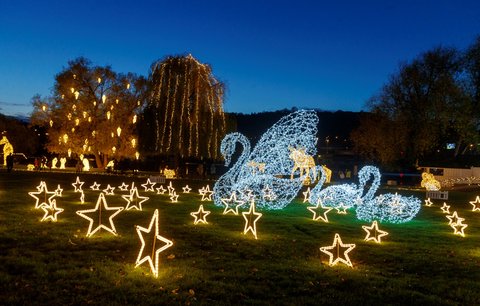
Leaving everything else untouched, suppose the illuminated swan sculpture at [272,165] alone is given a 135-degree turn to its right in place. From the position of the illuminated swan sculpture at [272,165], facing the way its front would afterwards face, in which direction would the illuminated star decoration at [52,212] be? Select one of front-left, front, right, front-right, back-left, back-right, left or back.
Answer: back

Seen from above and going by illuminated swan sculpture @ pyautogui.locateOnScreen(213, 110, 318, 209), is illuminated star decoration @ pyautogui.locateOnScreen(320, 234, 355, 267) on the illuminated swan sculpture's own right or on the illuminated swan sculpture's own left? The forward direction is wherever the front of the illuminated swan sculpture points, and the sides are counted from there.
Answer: on the illuminated swan sculpture's own left

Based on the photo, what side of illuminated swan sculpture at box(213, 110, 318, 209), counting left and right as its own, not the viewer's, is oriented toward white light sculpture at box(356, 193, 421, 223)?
back

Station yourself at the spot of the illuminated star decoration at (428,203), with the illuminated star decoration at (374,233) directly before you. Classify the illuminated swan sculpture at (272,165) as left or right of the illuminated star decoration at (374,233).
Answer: right

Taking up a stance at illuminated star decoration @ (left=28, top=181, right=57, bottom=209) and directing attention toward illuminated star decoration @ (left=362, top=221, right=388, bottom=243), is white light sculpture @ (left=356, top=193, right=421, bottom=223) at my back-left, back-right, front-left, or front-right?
front-left

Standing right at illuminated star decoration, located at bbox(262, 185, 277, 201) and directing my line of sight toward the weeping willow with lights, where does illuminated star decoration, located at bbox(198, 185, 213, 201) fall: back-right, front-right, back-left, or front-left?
front-left

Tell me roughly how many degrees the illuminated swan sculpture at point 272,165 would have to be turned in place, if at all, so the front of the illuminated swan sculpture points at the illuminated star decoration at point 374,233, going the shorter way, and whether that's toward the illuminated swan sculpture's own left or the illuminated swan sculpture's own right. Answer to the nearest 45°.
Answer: approximately 135° to the illuminated swan sculpture's own left

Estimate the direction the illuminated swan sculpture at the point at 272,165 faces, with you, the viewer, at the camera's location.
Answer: facing to the left of the viewer

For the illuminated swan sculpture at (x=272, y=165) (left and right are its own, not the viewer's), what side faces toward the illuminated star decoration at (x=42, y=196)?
front

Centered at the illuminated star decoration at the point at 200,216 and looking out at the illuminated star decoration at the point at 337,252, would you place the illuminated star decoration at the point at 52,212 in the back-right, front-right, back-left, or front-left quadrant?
back-right

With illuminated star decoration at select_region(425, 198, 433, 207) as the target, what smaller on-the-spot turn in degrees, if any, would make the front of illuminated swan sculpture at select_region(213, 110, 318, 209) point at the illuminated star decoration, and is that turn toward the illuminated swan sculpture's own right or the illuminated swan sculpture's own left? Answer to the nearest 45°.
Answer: approximately 135° to the illuminated swan sculpture's own right

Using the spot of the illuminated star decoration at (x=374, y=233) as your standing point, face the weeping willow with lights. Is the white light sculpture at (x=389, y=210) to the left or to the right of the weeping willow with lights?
right

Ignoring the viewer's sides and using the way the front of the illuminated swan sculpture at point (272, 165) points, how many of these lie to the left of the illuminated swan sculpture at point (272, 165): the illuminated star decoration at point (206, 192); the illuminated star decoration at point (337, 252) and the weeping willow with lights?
1

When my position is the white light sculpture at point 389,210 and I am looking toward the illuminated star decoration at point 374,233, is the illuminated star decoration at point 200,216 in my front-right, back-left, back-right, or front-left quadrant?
front-right
